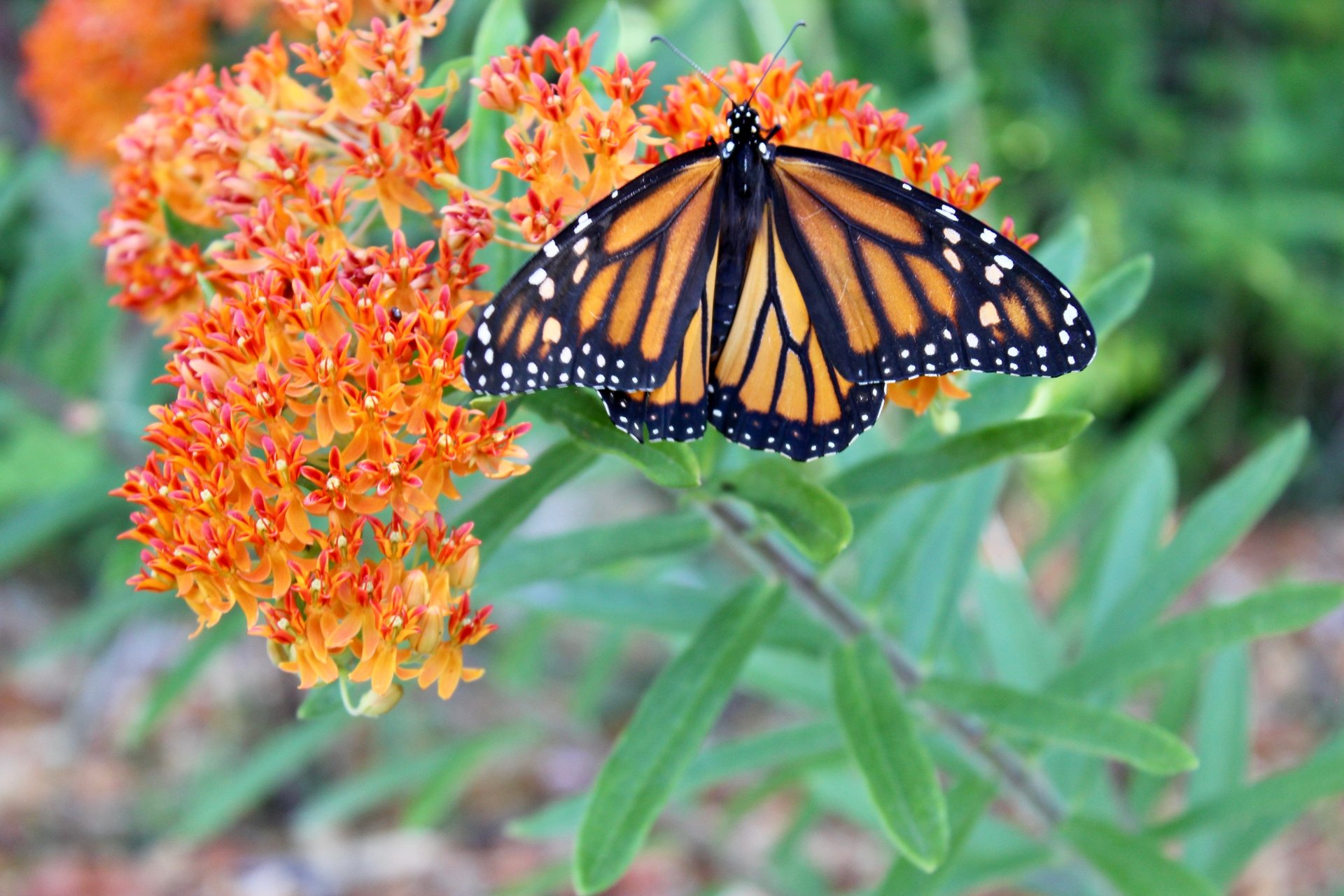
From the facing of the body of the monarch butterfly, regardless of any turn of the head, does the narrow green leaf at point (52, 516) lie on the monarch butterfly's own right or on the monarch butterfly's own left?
on the monarch butterfly's own left

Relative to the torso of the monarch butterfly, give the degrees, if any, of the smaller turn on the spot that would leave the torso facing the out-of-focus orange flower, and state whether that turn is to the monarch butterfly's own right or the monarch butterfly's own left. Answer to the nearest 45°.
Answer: approximately 45° to the monarch butterfly's own left

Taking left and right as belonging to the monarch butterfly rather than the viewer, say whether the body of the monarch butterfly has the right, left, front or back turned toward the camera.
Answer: back
